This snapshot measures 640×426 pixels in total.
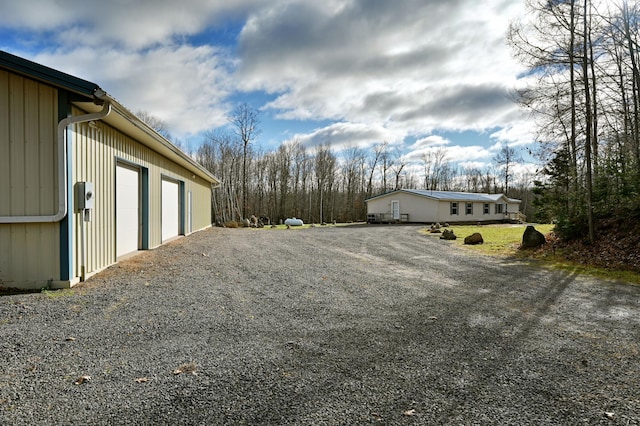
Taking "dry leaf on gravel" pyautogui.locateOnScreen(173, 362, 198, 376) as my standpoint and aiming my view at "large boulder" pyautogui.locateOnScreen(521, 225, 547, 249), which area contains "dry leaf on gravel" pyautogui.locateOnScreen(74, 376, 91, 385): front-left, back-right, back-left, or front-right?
back-left

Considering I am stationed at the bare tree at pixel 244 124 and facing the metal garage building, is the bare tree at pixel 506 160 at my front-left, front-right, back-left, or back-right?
back-left

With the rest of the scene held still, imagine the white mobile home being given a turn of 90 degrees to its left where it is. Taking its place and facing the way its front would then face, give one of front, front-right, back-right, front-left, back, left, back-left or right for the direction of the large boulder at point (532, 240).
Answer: back-right

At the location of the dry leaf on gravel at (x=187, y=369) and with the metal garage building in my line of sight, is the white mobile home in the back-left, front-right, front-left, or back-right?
front-right

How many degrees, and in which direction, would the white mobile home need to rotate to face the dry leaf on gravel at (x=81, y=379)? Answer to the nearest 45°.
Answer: approximately 45° to its right

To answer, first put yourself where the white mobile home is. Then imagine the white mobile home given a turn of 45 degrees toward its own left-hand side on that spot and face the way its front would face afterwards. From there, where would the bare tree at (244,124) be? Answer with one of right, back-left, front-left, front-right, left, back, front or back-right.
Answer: back

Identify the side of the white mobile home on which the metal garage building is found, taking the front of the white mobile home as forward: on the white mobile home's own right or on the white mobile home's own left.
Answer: on the white mobile home's own right

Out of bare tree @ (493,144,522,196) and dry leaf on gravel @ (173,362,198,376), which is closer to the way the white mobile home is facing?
the dry leaf on gravel

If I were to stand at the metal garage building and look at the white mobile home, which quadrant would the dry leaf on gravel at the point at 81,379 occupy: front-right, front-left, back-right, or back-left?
back-right

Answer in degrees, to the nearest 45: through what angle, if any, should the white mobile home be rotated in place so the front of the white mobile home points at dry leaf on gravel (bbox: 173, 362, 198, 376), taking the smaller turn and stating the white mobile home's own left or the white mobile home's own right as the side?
approximately 45° to the white mobile home's own right

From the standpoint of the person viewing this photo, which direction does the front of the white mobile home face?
facing the viewer and to the right of the viewer
